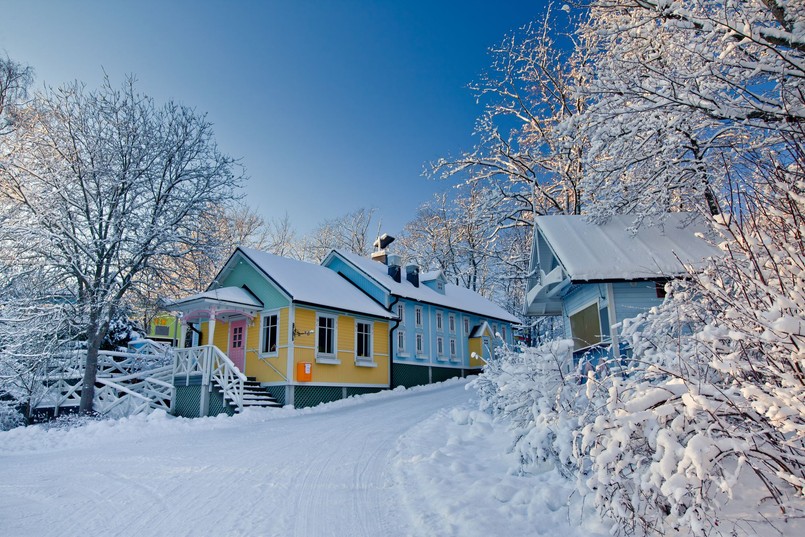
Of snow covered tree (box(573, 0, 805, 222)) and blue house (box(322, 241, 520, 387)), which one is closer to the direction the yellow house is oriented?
the snow covered tree

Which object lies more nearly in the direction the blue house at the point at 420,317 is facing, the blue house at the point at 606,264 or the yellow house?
the blue house

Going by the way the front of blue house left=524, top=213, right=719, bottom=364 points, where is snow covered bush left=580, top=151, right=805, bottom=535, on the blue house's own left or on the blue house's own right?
on the blue house's own left

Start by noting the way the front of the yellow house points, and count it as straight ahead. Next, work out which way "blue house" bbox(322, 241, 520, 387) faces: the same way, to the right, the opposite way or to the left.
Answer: to the left

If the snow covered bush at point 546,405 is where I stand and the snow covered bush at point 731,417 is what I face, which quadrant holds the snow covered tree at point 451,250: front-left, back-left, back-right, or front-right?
back-left

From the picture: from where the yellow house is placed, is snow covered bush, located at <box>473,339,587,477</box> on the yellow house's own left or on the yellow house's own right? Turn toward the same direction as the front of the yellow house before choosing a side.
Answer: on the yellow house's own left

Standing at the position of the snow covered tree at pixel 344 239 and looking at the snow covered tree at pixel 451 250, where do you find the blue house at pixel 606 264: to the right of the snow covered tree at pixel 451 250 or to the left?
right

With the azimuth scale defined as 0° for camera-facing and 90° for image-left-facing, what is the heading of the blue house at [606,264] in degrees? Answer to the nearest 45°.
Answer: approximately 45°
